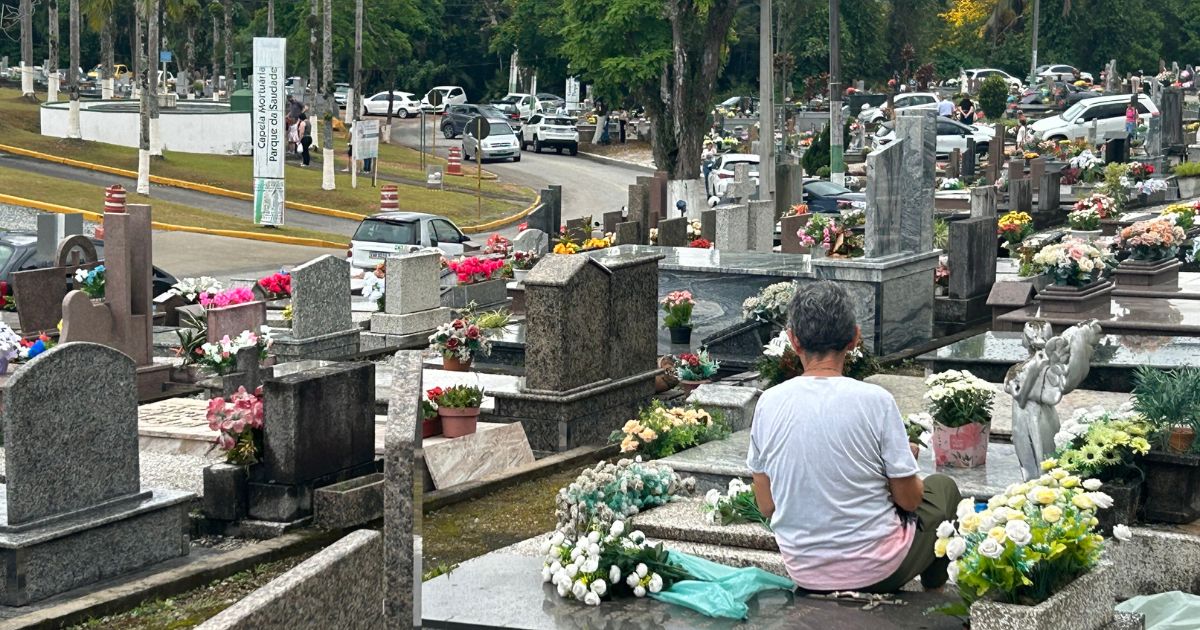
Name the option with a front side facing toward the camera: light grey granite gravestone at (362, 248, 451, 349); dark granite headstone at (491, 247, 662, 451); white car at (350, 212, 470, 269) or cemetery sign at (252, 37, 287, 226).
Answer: the cemetery sign

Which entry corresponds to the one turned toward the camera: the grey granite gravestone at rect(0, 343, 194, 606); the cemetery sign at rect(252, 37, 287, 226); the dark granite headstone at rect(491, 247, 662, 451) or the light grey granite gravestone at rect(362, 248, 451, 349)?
the cemetery sign

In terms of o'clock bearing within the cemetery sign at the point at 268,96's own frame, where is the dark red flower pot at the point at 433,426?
The dark red flower pot is roughly at 12 o'clock from the cemetery sign.

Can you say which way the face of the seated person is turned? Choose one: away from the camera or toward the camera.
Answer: away from the camera

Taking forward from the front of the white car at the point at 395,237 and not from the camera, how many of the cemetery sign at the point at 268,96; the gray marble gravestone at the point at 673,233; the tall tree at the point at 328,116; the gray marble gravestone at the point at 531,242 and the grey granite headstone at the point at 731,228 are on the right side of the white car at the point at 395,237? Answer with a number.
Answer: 3

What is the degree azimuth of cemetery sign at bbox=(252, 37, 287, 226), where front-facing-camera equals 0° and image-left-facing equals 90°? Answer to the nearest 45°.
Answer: approximately 0°

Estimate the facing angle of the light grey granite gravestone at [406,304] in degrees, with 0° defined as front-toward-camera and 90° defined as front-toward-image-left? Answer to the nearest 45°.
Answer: approximately 135°

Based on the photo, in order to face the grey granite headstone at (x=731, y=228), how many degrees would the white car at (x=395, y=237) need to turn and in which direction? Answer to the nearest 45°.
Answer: approximately 90° to its right

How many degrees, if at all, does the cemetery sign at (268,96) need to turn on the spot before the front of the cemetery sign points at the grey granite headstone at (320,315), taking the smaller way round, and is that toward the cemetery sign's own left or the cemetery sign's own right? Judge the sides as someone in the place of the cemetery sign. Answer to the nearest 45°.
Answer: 0° — it already faces it
